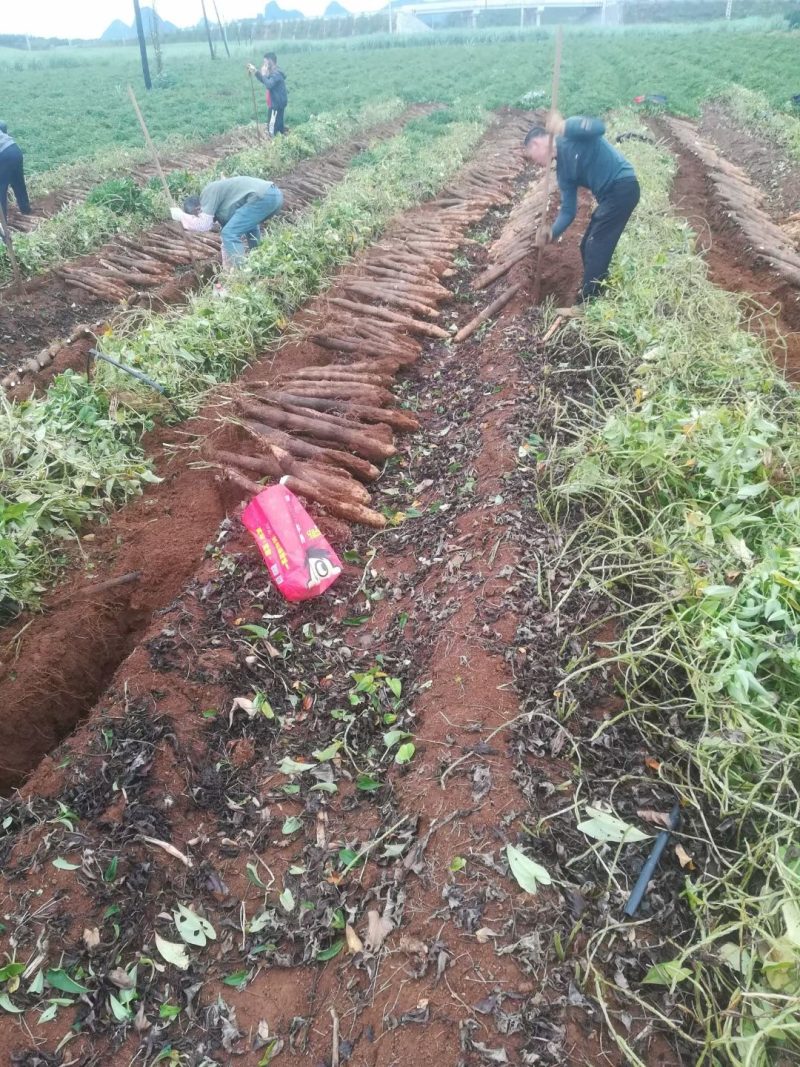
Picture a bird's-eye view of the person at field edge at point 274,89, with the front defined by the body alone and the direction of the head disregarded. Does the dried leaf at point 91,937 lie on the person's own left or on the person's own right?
on the person's own left

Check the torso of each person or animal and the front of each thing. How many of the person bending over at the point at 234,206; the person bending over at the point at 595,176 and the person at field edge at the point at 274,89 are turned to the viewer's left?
3

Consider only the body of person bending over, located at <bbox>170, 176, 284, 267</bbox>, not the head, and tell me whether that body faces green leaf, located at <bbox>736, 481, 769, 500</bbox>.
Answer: no

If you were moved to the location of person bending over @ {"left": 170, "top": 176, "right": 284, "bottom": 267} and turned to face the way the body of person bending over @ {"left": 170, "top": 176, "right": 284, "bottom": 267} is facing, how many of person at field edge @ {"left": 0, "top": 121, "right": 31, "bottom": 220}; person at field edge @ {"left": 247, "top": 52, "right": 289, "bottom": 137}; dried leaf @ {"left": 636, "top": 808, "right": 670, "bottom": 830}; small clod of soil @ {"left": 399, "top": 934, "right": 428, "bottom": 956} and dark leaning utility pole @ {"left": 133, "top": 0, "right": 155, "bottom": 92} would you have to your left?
2

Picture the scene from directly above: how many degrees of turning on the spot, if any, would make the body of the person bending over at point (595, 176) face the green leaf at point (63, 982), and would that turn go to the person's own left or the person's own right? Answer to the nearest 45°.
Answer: approximately 90° to the person's own left

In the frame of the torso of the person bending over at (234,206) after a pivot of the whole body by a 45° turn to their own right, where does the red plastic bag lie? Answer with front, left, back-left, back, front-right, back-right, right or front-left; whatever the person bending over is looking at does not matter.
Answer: back-left

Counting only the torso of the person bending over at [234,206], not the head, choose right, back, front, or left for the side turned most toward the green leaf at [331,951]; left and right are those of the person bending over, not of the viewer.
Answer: left

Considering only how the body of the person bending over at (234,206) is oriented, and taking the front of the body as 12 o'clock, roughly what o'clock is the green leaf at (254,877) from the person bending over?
The green leaf is roughly at 9 o'clock from the person bending over.

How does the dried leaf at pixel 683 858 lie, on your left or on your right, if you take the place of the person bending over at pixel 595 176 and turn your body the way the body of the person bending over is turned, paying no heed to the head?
on your left

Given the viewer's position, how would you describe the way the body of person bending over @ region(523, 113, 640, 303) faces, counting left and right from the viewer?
facing to the left of the viewer

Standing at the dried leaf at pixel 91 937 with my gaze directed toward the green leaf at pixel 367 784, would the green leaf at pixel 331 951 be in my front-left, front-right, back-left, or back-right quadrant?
front-right

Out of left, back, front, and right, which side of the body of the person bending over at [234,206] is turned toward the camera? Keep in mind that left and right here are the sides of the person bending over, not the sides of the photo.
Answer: left

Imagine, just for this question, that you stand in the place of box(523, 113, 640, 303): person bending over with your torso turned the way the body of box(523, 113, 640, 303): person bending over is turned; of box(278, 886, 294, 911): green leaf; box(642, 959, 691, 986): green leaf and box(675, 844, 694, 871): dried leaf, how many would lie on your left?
3

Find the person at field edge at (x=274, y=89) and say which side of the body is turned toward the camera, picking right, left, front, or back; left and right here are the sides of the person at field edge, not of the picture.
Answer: left

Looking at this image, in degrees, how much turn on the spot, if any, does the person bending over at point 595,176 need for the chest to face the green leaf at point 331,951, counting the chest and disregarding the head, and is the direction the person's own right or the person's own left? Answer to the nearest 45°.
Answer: approximately 90° to the person's own left

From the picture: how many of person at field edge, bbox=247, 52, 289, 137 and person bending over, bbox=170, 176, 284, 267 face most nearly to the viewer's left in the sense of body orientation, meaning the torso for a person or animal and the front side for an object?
2

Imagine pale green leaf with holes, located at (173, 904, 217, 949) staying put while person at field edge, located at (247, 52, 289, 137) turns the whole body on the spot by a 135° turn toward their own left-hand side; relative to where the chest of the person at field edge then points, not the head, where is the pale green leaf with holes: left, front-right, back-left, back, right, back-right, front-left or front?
front-right

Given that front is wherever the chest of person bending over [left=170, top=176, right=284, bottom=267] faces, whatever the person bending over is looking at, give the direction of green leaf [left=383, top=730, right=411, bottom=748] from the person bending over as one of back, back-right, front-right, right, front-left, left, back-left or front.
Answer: left

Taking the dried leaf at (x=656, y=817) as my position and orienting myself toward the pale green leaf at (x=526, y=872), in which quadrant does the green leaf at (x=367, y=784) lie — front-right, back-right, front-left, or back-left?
front-right
